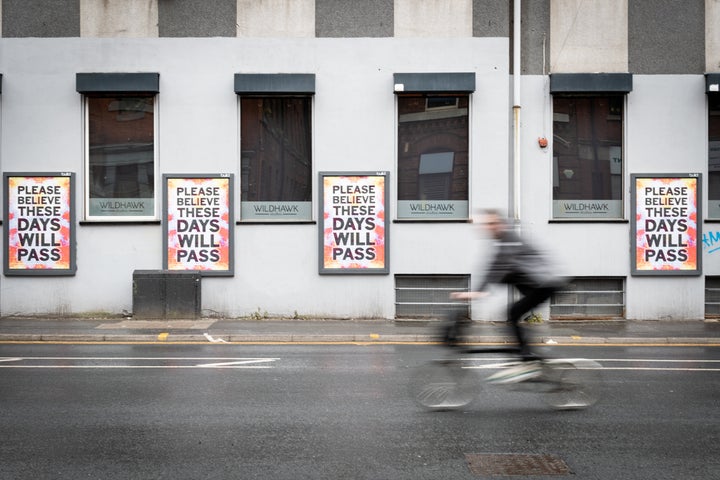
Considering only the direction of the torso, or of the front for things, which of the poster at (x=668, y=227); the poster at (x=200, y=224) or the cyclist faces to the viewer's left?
the cyclist

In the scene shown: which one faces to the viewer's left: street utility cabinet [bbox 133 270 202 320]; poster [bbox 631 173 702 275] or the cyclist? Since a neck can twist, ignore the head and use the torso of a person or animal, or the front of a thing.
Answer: the cyclist

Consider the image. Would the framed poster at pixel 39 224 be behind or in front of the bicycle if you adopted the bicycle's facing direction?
in front

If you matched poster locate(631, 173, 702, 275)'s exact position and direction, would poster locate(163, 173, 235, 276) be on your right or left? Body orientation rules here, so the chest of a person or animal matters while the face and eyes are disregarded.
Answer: on your right

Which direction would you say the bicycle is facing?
to the viewer's left

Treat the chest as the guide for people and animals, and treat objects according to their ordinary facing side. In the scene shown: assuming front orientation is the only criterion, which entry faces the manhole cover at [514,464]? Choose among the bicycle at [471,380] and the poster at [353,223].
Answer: the poster

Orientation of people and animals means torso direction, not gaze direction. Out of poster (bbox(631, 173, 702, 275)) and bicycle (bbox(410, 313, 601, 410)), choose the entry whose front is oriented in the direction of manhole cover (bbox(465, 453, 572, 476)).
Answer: the poster

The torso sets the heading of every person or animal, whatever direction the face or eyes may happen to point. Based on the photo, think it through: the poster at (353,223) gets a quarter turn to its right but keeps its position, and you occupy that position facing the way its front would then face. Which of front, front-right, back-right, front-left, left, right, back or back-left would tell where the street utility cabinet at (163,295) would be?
front

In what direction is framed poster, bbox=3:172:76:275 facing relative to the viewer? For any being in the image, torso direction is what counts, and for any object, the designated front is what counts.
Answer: toward the camera

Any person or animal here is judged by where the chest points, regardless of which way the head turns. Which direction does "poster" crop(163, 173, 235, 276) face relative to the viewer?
toward the camera

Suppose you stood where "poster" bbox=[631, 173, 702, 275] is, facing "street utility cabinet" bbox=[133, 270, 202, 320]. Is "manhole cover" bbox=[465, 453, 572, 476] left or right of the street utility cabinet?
left

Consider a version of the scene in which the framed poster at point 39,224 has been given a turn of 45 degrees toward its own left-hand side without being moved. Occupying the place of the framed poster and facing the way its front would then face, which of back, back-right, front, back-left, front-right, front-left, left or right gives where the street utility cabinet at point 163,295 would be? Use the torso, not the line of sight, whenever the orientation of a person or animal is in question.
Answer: front

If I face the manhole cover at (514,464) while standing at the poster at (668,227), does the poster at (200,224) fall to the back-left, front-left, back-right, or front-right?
front-right

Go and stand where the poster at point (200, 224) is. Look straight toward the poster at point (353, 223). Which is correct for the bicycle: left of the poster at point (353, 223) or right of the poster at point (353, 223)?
right

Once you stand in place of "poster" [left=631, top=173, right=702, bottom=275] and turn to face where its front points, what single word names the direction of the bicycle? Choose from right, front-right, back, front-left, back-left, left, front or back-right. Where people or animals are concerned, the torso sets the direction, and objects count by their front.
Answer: front

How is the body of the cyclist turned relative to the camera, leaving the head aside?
to the viewer's left

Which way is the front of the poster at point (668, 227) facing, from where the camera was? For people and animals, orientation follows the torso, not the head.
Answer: facing the viewer

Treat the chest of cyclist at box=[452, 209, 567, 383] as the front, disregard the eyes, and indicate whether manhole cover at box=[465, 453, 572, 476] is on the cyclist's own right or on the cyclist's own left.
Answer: on the cyclist's own left
